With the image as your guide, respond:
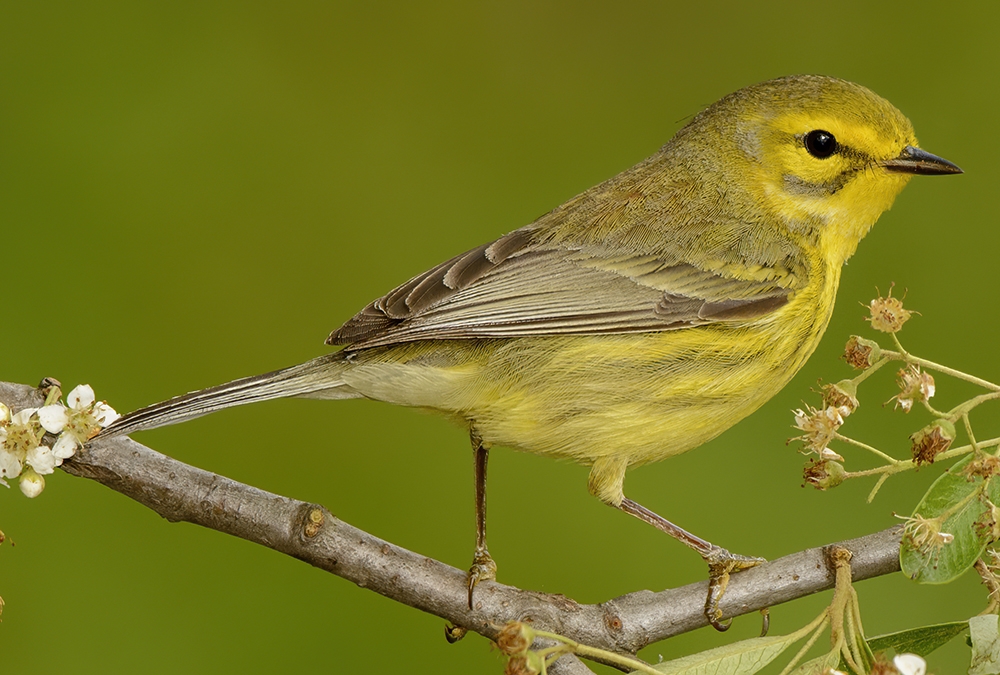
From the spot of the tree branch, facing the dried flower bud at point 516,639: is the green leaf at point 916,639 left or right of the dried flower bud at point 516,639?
left

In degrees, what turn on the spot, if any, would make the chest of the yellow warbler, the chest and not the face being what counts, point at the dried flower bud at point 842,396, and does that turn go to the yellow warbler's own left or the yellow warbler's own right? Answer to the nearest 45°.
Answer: approximately 45° to the yellow warbler's own right

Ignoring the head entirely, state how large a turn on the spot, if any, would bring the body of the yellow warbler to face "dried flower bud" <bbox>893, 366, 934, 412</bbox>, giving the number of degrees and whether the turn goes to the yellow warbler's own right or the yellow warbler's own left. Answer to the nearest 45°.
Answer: approximately 45° to the yellow warbler's own right

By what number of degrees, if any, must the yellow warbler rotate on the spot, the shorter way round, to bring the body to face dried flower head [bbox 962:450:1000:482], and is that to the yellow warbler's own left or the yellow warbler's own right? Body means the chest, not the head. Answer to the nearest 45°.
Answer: approximately 45° to the yellow warbler's own right

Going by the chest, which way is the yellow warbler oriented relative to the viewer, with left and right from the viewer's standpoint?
facing to the right of the viewer
